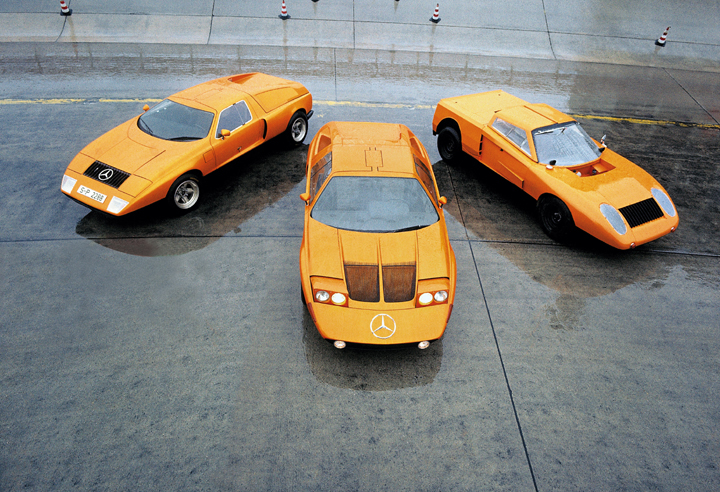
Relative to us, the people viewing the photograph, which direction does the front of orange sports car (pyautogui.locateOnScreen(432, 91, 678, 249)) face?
facing the viewer and to the right of the viewer

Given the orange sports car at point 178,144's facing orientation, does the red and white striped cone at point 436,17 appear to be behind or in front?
behind

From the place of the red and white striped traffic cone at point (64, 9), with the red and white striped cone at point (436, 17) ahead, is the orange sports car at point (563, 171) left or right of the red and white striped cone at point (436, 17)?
right

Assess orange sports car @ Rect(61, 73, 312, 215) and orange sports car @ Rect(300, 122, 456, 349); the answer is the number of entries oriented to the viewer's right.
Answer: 0

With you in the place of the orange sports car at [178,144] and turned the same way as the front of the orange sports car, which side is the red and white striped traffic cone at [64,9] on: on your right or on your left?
on your right

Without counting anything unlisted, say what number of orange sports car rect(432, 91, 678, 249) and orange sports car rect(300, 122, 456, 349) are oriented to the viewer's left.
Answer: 0

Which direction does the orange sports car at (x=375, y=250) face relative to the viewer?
toward the camera

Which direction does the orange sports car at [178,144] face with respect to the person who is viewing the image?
facing the viewer and to the left of the viewer

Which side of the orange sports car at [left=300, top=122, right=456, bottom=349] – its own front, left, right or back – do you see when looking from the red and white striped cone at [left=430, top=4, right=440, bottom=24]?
back

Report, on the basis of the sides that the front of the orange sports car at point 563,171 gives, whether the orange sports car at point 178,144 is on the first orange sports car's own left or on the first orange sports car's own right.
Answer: on the first orange sports car's own right

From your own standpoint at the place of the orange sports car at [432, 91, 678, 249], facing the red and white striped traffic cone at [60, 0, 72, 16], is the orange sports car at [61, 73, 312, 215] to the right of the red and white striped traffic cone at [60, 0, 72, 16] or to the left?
left
